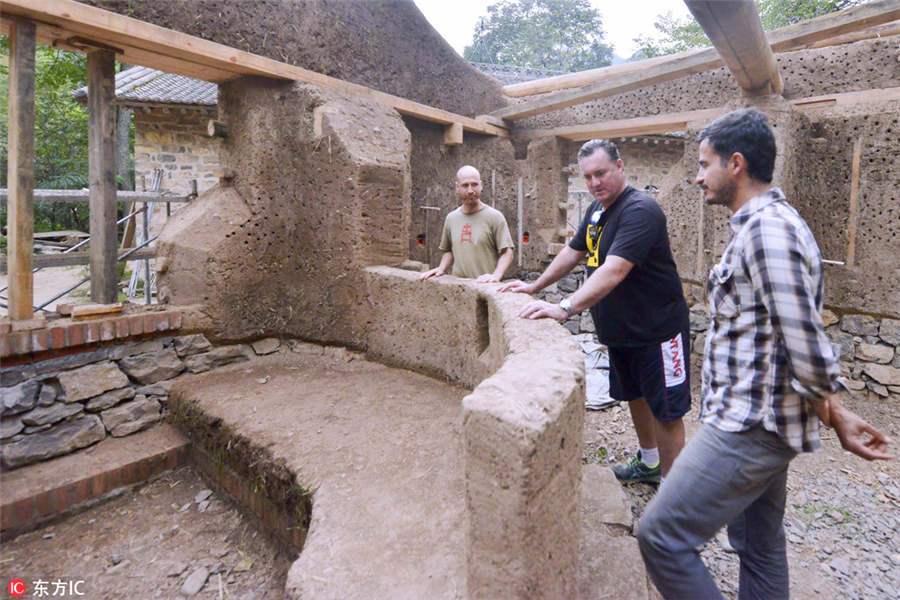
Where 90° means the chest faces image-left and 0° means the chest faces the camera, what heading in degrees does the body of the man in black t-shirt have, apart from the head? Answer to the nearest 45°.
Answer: approximately 45°

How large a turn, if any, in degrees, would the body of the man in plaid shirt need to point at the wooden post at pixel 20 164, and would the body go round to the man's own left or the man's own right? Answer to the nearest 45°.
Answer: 0° — they already face it

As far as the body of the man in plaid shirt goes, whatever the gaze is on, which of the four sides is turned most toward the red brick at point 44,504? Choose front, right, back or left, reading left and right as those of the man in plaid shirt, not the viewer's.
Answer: front

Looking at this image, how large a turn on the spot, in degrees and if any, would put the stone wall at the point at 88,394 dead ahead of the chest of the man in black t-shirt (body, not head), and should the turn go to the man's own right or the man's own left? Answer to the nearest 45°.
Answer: approximately 45° to the man's own right

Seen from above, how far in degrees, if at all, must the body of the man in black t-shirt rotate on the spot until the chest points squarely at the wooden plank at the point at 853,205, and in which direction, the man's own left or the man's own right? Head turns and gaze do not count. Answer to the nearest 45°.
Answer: approximately 180°

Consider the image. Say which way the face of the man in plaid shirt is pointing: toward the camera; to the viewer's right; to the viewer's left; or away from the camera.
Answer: to the viewer's left

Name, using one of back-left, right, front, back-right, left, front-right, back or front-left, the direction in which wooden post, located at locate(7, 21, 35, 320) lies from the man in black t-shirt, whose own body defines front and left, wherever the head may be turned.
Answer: front-right

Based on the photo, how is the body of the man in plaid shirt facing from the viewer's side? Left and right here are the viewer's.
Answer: facing to the left of the viewer

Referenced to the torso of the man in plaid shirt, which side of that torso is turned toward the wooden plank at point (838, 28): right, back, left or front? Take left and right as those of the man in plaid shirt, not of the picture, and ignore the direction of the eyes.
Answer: right

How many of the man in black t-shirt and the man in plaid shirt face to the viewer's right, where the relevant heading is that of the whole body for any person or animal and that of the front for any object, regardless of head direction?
0
